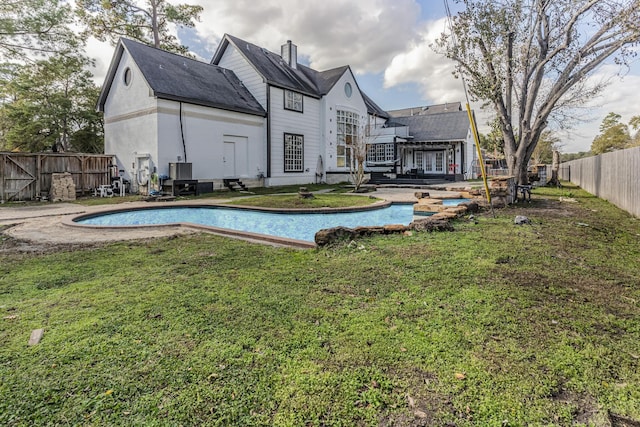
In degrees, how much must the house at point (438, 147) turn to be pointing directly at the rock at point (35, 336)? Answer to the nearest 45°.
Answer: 0° — it already faces it

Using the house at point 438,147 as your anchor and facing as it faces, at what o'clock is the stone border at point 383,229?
The stone border is roughly at 12 o'clock from the house.

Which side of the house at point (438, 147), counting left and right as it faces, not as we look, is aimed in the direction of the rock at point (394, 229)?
front

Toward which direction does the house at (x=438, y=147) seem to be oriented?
toward the camera

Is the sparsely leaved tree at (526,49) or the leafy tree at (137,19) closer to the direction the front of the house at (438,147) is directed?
the sparsely leaved tree

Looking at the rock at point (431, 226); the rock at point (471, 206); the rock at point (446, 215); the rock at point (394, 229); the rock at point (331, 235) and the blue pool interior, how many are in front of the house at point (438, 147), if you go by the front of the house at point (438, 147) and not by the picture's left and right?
6

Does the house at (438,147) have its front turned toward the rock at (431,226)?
yes

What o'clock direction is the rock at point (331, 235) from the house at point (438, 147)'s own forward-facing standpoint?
The rock is roughly at 12 o'clock from the house.

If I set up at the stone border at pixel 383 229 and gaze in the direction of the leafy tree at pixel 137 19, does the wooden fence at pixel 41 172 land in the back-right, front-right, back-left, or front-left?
front-left

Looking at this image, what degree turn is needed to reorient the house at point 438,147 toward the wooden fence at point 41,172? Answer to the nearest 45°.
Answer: approximately 45° to its right

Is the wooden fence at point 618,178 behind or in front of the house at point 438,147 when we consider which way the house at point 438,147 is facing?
in front

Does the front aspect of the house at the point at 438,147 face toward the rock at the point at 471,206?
yes

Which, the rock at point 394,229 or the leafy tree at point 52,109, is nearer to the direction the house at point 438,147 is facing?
the rock
